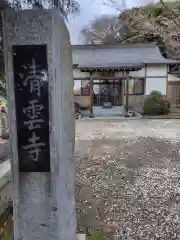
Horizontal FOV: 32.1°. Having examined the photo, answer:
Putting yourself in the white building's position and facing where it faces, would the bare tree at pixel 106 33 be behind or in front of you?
behind

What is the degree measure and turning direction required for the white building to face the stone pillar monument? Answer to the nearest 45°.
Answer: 0° — it already faces it

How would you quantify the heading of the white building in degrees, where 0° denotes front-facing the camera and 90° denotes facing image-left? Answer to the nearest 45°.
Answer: approximately 0°

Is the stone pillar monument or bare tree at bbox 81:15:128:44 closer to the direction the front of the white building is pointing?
the stone pillar monument

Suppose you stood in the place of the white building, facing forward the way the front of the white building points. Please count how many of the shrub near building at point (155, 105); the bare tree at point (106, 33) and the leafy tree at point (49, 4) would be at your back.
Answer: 1

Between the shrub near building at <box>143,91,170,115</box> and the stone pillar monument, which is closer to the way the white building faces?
the stone pillar monument
